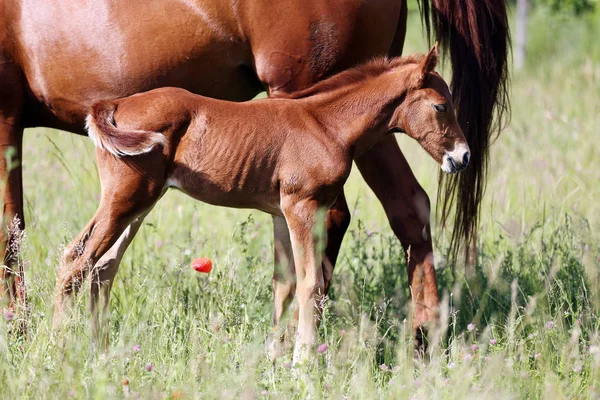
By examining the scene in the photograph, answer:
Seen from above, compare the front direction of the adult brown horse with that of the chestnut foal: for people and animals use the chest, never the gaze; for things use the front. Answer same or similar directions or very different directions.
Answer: very different directions

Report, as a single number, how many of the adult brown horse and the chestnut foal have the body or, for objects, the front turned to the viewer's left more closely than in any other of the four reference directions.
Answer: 1

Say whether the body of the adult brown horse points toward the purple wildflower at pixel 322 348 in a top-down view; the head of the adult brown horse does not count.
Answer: no

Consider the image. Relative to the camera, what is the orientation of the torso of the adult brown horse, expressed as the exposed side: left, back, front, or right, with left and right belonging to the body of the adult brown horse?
left

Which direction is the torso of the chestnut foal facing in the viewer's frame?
to the viewer's right

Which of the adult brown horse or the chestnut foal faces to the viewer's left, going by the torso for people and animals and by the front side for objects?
the adult brown horse

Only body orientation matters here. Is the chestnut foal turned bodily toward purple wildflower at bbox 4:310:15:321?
no

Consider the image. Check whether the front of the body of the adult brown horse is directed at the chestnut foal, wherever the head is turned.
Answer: no
